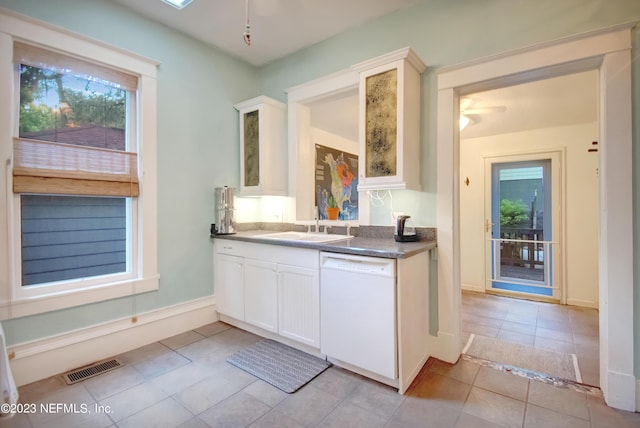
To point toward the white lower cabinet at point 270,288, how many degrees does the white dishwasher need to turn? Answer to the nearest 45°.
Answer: approximately 90° to its right

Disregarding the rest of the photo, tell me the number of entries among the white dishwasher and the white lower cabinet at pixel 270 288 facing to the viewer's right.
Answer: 0

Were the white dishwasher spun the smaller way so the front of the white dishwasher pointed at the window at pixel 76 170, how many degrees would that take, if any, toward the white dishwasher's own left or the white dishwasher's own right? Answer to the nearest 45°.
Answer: approximately 45° to the white dishwasher's own right

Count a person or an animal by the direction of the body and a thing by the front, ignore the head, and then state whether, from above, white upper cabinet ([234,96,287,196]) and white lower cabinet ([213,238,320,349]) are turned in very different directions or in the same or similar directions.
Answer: same or similar directions

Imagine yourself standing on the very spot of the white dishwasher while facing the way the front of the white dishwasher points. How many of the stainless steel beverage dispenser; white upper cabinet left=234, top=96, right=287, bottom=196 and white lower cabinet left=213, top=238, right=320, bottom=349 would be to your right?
3

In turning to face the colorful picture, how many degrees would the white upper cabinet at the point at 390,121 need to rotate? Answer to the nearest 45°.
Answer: approximately 90° to its right

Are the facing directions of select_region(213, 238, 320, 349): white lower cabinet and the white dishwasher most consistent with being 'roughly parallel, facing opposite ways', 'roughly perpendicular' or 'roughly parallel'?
roughly parallel

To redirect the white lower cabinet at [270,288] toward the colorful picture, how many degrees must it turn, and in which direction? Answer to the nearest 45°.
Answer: approximately 180°

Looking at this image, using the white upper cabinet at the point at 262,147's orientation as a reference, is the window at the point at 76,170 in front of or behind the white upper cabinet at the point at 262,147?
in front

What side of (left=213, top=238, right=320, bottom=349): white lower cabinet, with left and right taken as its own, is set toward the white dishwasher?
left

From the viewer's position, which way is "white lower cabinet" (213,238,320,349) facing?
facing the viewer and to the left of the viewer

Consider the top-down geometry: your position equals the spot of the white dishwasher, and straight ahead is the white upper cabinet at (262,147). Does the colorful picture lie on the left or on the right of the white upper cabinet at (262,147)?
right
